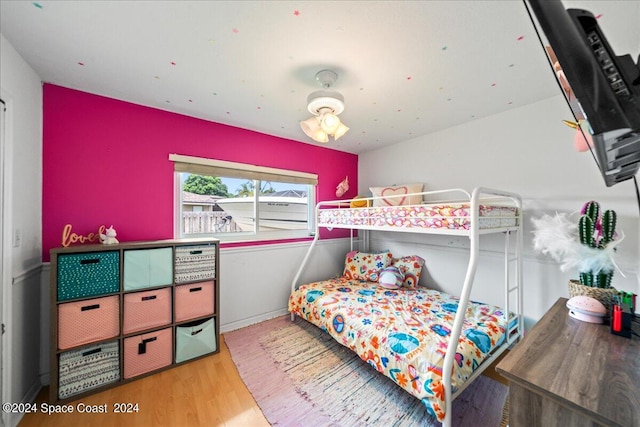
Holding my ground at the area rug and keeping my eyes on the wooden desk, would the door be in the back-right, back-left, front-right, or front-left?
back-right

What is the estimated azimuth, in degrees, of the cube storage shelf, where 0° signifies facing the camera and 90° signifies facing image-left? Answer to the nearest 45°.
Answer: approximately 315°

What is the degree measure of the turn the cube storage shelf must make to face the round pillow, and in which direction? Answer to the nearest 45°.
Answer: approximately 45° to its left
